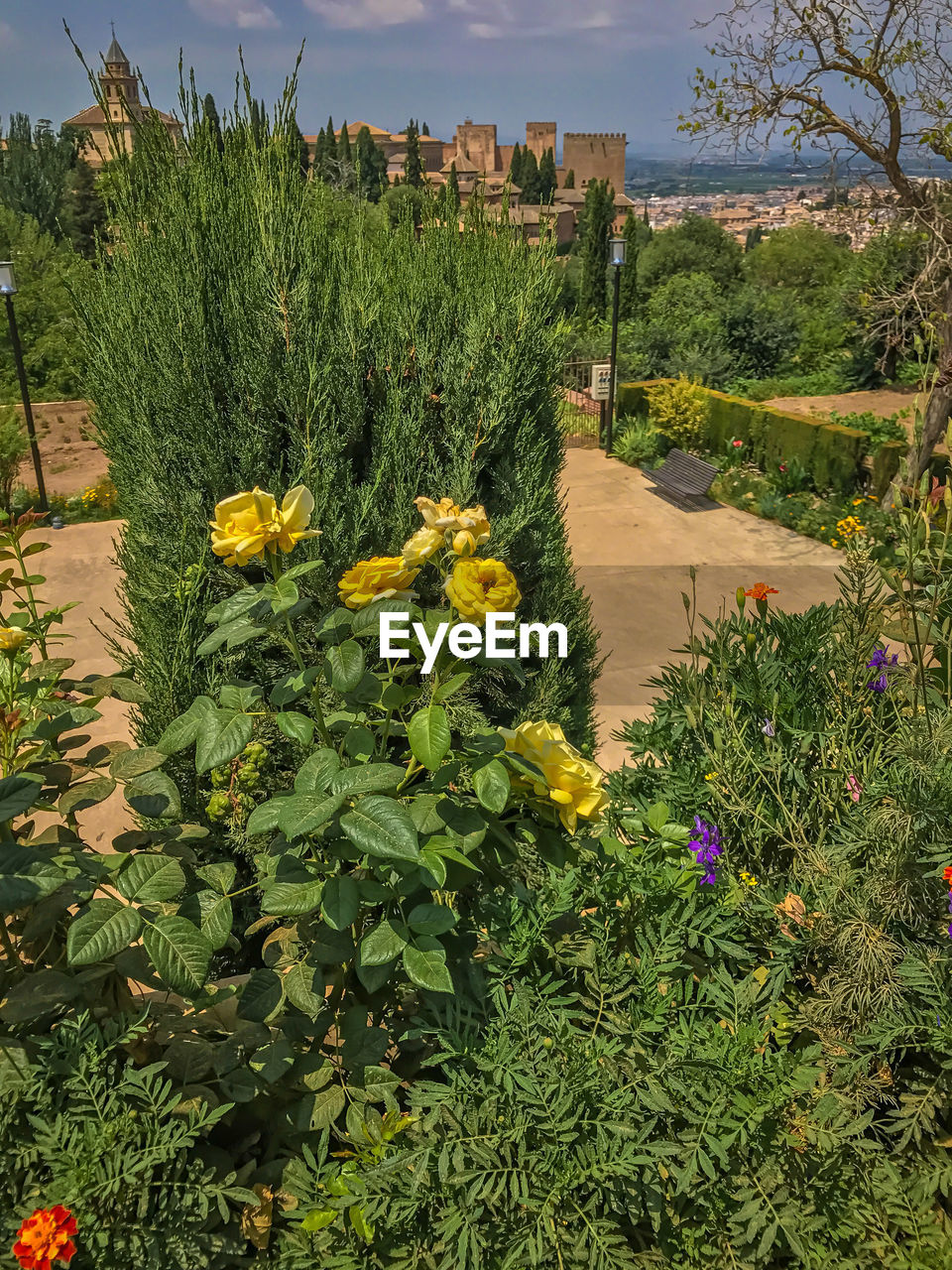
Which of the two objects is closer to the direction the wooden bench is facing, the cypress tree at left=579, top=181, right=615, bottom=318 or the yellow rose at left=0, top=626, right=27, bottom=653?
the yellow rose

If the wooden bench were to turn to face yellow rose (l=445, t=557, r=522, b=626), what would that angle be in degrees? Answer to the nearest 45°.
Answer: approximately 45° to its left

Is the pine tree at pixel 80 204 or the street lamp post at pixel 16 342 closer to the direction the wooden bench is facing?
the street lamp post

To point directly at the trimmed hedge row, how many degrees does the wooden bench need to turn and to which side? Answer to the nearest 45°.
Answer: approximately 180°

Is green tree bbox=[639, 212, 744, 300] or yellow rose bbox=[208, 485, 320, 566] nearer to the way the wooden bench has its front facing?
the yellow rose

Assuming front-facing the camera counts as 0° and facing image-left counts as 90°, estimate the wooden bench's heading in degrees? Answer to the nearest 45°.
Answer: approximately 45°

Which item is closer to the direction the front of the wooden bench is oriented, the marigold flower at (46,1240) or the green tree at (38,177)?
the marigold flower

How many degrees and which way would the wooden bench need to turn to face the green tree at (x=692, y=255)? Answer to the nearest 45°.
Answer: approximately 135° to its right
